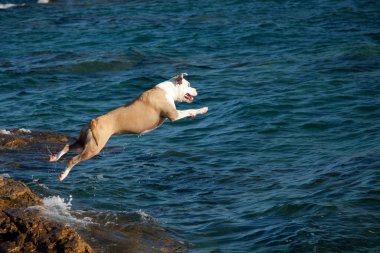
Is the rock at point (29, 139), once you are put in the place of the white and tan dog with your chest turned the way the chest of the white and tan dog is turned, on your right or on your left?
on your left

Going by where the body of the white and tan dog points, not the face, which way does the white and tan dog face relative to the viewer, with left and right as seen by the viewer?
facing to the right of the viewer

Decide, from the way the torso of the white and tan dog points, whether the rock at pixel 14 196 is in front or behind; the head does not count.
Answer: behind

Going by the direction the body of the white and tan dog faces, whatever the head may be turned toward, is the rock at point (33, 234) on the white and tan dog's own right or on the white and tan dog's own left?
on the white and tan dog's own right
